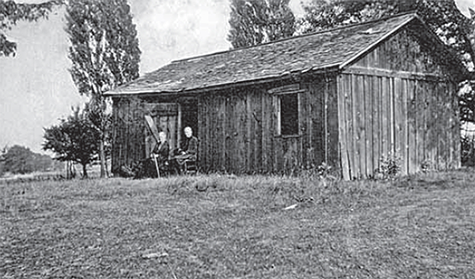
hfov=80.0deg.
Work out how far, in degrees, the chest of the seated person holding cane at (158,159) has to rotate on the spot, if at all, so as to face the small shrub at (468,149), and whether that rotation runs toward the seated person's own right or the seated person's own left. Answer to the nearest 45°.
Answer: approximately 135° to the seated person's own left

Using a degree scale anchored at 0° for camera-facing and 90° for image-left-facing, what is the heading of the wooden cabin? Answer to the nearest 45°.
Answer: approximately 45°

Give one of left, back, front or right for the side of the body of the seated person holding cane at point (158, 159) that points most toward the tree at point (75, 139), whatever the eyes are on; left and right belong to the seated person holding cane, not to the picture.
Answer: right

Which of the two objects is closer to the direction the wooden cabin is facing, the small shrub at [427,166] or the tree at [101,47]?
the tree

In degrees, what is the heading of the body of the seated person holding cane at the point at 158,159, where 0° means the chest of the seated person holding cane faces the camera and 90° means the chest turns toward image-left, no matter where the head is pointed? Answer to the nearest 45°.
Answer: approximately 45°

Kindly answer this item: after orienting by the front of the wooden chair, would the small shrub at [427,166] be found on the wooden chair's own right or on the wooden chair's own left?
on the wooden chair's own left
